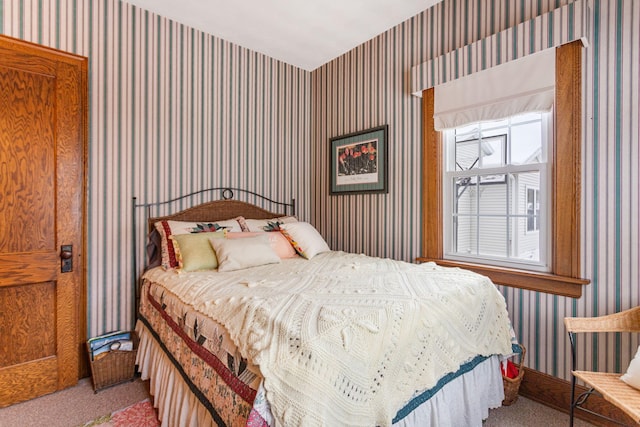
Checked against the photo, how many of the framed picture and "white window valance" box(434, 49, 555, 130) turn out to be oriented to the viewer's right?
0

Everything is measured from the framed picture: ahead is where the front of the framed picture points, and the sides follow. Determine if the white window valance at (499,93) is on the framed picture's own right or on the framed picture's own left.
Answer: on the framed picture's own left

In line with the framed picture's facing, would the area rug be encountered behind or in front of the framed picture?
in front

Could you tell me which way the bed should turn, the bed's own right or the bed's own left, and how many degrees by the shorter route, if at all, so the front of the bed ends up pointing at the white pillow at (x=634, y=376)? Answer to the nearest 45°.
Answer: approximately 45° to the bed's own left

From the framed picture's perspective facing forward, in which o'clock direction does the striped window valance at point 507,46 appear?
The striped window valance is roughly at 9 o'clock from the framed picture.

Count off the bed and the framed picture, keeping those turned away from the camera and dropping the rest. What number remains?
0

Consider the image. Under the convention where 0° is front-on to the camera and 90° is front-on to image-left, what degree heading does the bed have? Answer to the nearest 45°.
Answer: approximately 315°

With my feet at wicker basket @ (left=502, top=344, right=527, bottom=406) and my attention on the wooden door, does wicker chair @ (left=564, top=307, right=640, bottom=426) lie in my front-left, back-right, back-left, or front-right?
back-left

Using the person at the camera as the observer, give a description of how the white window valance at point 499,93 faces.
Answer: facing the viewer and to the left of the viewer
